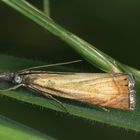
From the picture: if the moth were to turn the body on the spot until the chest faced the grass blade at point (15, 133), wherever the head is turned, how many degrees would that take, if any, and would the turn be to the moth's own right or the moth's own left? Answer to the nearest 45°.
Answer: approximately 45° to the moth's own left

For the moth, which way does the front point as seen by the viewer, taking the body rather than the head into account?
to the viewer's left
